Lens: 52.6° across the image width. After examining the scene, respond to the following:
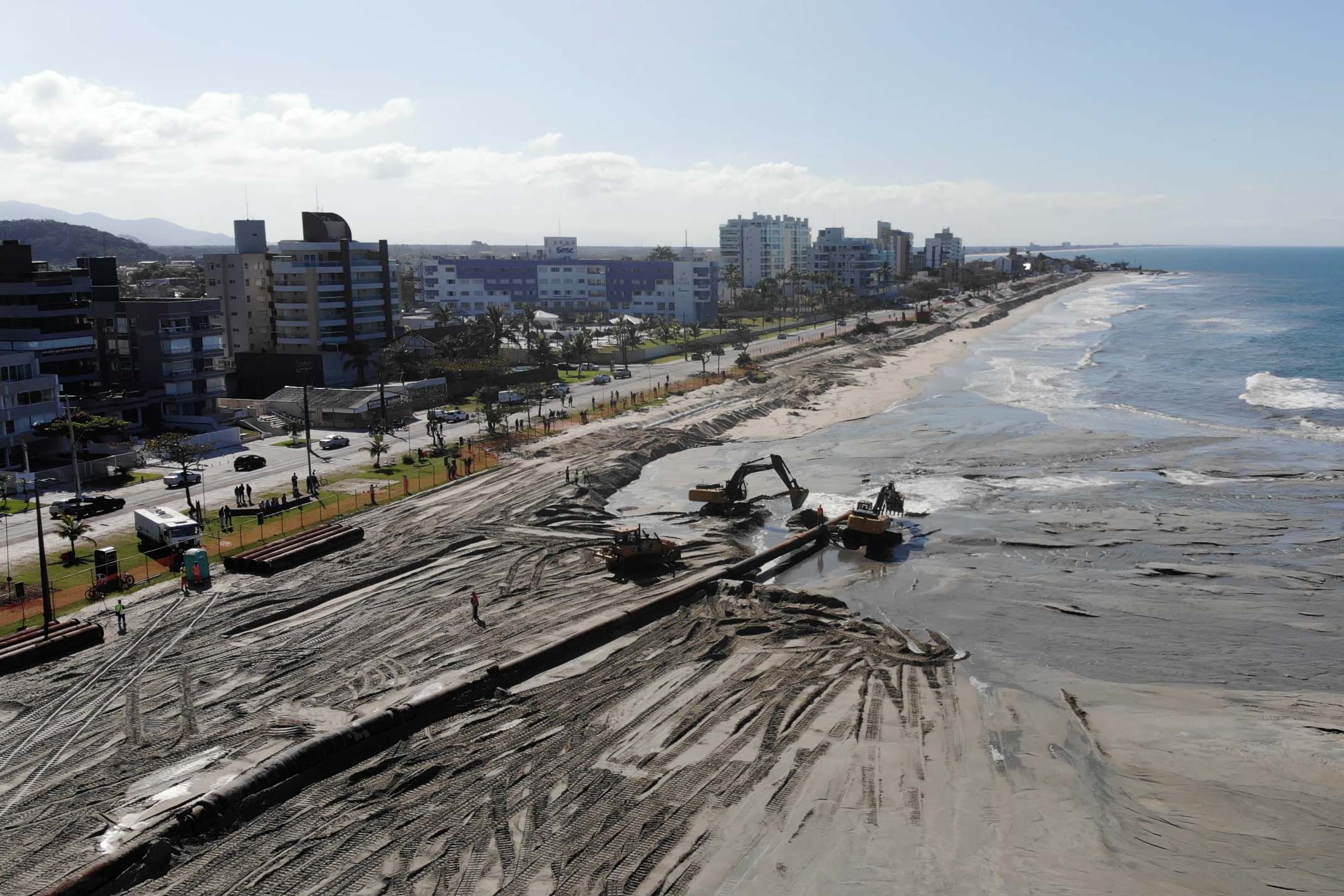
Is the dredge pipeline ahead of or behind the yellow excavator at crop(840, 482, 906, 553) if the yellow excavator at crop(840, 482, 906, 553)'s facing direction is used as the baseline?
behind

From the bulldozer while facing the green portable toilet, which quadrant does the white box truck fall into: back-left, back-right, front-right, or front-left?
front-right

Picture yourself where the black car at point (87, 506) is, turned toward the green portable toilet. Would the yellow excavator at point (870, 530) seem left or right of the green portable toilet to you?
left

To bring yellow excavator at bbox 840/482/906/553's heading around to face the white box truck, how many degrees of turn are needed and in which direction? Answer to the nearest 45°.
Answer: approximately 135° to its left

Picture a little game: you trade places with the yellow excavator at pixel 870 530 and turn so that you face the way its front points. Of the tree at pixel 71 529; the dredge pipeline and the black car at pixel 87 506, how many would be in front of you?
0

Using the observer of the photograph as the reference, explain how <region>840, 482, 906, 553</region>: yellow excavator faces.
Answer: facing away from the viewer and to the right of the viewer

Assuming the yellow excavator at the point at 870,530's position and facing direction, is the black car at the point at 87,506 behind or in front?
behind

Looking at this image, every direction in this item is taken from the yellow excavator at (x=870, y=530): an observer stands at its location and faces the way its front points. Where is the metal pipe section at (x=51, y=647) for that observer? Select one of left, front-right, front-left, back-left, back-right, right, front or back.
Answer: back

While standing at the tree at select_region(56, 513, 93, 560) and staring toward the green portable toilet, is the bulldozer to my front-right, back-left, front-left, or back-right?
front-left

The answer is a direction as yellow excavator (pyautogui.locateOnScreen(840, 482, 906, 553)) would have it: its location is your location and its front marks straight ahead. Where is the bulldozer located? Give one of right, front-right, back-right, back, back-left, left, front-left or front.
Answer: back

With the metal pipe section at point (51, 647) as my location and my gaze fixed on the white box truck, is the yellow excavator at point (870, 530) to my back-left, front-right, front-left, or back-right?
front-right

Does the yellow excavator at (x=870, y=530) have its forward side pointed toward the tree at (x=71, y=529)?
no
